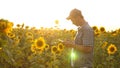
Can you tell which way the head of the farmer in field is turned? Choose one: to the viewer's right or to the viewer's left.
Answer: to the viewer's left

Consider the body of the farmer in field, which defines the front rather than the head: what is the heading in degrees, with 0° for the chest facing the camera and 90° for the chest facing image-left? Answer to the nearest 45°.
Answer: approximately 90°
